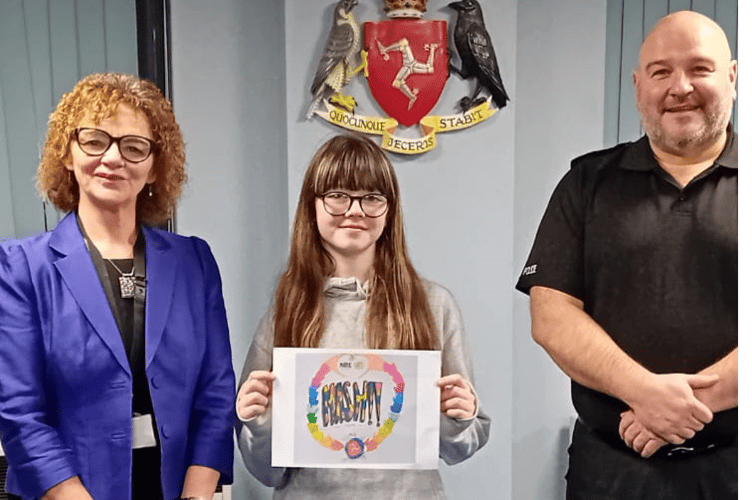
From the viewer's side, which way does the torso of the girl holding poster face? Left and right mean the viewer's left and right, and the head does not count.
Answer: facing the viewer

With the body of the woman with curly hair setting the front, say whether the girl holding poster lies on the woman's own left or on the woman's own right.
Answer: on the woman's own left

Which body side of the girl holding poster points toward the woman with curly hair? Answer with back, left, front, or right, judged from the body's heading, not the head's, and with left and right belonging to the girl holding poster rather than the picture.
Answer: right

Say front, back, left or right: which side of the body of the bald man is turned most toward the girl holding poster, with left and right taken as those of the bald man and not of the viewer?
right

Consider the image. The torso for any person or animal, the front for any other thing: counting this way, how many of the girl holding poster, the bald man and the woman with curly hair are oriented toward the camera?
3

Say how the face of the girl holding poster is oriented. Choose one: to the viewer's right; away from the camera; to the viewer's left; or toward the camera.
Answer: toward the camera

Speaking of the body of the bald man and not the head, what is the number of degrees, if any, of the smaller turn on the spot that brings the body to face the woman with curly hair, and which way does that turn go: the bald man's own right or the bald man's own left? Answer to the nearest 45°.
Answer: approximately 90° to the bald man's own right

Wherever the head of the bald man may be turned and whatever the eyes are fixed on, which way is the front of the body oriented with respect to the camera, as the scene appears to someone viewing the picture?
toward the camera

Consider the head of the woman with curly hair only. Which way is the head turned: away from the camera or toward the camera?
toward the camera

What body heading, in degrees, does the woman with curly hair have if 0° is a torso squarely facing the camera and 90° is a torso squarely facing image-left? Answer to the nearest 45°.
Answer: approximately 0°

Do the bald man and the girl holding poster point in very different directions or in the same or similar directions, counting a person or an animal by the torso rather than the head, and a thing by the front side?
same or similar directions

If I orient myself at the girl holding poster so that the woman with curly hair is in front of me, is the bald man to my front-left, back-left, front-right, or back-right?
back-left

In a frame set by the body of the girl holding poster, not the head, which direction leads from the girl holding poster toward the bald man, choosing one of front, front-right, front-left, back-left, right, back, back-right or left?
left

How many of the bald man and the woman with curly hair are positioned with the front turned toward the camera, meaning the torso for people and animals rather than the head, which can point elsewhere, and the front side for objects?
2
